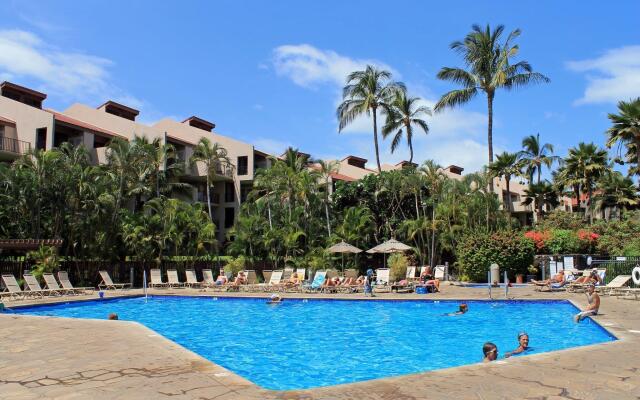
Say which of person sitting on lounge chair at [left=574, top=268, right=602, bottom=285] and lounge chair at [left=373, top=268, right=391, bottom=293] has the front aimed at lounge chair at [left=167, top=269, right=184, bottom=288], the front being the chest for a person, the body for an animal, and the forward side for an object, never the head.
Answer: the person sitting on lounge chair

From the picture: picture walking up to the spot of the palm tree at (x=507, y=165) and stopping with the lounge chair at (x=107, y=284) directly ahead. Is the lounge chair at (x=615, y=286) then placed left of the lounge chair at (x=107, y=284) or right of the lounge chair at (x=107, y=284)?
left

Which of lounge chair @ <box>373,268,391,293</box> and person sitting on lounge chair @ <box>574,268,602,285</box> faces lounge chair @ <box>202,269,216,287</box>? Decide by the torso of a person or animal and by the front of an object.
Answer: the person sitting on lounge chair

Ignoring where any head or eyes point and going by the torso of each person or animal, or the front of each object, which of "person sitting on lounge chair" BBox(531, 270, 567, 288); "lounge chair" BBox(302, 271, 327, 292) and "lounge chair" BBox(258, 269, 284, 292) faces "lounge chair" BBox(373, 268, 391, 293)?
the person sitting on lounge chair

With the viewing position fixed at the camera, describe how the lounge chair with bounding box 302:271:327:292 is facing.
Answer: facing the viewer and to the left of the viewer

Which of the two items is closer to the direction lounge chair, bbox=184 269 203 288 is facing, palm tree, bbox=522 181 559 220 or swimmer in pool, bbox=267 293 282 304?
the swimmer in pool

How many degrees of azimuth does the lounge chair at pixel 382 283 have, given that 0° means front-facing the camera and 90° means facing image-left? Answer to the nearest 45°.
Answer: approximately 0°

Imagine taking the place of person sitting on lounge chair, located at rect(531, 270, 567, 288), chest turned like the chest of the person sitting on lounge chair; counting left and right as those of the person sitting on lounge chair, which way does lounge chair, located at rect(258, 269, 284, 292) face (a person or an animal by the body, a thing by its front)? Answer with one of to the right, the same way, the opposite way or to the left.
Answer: to the left

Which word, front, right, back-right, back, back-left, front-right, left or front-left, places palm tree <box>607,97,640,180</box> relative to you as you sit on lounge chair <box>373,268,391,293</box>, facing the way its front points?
back-left

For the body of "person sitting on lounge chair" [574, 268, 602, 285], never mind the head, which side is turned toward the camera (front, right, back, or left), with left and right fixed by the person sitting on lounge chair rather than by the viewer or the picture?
left
